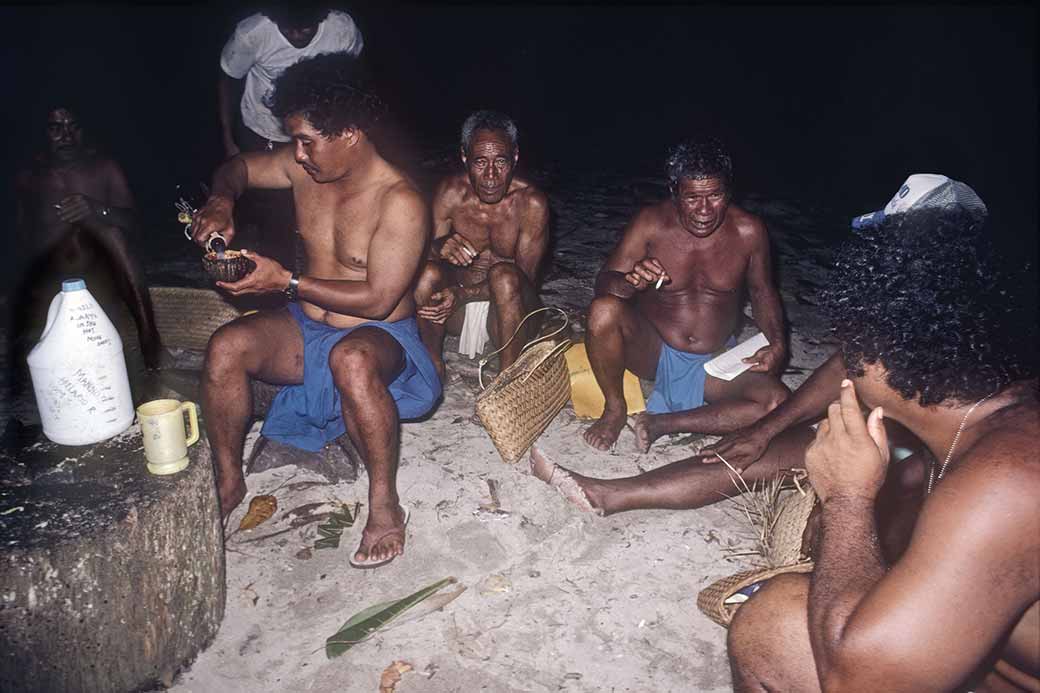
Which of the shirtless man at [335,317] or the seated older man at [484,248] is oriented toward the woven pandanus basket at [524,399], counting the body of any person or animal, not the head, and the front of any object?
the seated older man

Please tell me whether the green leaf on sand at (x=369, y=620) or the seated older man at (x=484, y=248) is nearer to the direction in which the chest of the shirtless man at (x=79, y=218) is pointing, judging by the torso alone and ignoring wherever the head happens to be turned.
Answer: the green leaf on sand

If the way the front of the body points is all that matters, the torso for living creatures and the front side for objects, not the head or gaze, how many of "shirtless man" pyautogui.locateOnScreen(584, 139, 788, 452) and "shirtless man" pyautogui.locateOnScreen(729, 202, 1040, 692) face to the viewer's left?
1

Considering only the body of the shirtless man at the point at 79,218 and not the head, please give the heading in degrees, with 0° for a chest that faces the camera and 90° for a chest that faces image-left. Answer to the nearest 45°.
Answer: approximately 0°

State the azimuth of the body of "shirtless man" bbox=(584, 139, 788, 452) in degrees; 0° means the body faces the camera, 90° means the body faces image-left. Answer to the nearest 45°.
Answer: approximately 0°

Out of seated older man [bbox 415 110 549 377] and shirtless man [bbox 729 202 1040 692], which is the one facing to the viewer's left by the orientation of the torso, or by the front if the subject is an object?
the shirtless man

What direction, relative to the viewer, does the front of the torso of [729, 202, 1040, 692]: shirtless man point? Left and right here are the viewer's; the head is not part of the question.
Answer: facing to the left of the viewer
